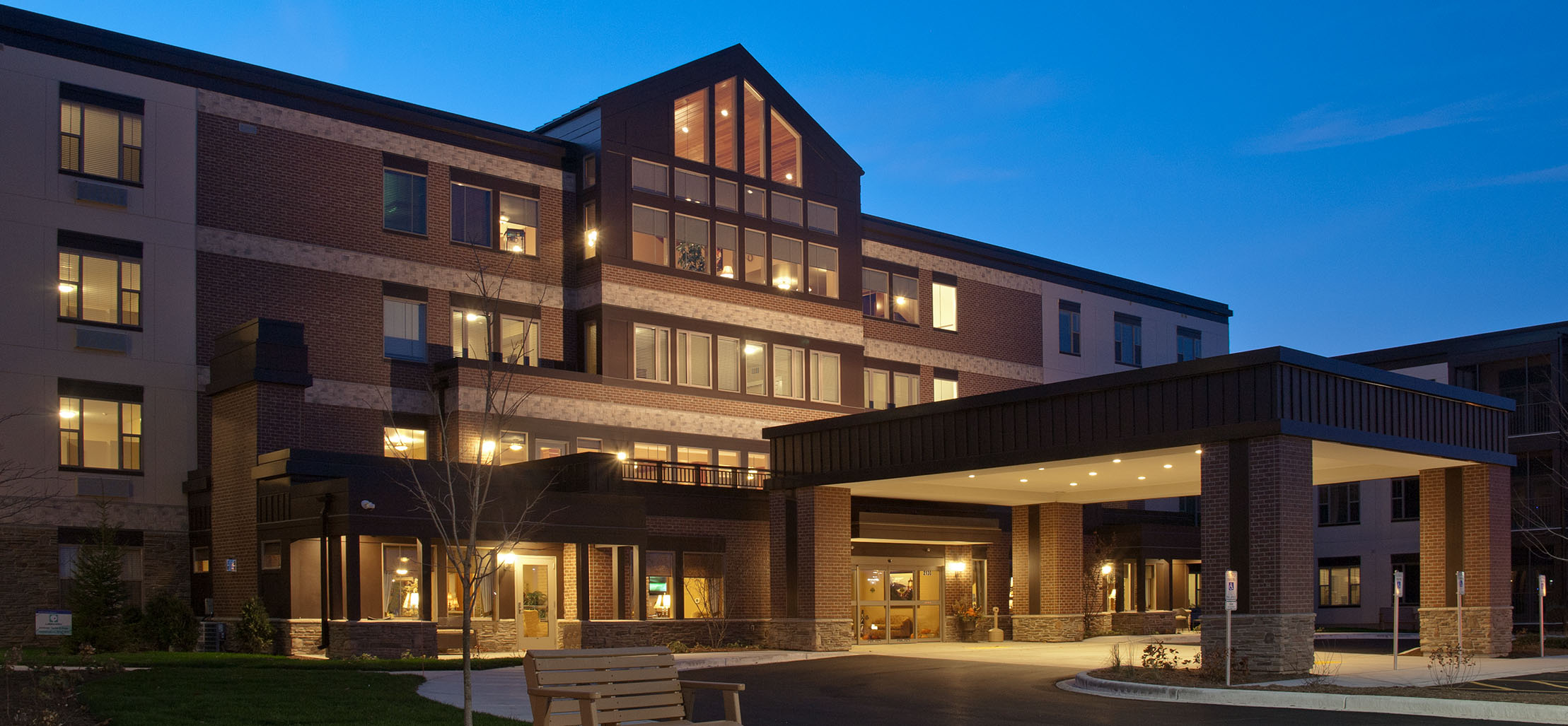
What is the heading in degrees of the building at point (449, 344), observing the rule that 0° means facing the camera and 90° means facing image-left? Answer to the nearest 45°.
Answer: approximately 315°

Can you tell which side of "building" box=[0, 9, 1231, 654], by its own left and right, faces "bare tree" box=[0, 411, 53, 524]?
right

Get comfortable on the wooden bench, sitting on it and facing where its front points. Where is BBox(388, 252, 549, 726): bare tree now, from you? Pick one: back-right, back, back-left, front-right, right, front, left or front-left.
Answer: back-left
